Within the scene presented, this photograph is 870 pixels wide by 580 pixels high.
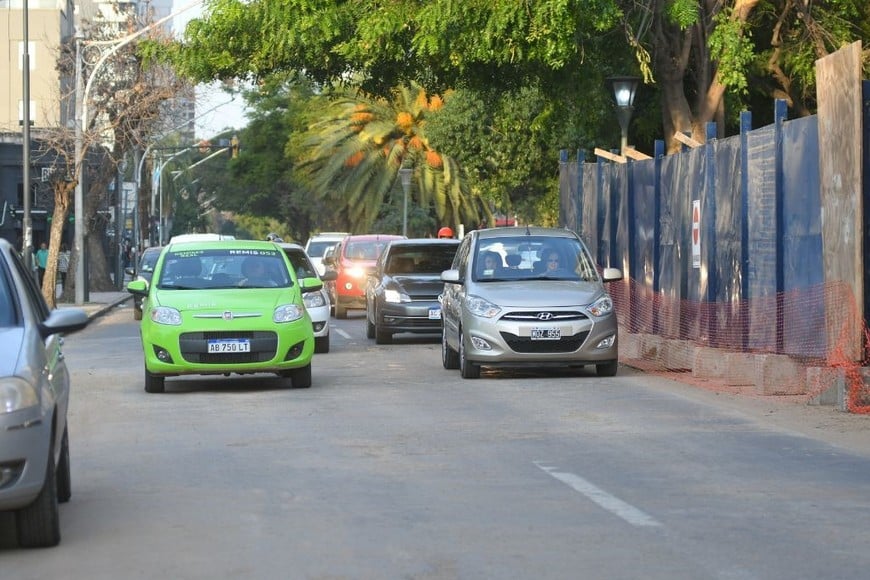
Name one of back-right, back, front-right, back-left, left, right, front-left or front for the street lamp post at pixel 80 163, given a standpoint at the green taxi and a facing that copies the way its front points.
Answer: back

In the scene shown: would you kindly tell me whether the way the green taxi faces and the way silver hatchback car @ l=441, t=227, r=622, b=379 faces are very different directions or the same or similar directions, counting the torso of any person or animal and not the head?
same or similar directions

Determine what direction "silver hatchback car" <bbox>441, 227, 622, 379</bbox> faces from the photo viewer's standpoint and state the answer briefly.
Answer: facing the viewer

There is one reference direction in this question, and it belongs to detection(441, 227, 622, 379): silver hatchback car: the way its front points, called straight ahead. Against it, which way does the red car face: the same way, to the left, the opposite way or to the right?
the same way

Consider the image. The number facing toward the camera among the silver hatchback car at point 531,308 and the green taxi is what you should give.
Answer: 2

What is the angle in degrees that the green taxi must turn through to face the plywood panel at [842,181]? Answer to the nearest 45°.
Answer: approximately 45° to its left

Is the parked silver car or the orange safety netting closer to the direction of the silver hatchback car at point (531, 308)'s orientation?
the parked silver car

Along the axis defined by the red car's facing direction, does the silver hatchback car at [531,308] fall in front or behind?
in front

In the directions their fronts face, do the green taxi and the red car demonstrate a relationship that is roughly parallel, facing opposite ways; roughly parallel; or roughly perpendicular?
roughly parallel

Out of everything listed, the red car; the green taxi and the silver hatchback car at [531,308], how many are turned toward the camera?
3

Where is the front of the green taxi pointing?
toward the camera

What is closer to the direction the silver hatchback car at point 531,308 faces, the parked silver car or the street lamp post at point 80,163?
the parked silver car

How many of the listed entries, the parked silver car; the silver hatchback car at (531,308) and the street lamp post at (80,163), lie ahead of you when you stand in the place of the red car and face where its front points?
2

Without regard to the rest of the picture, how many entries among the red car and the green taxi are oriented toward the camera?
2

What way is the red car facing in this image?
toward the camera
